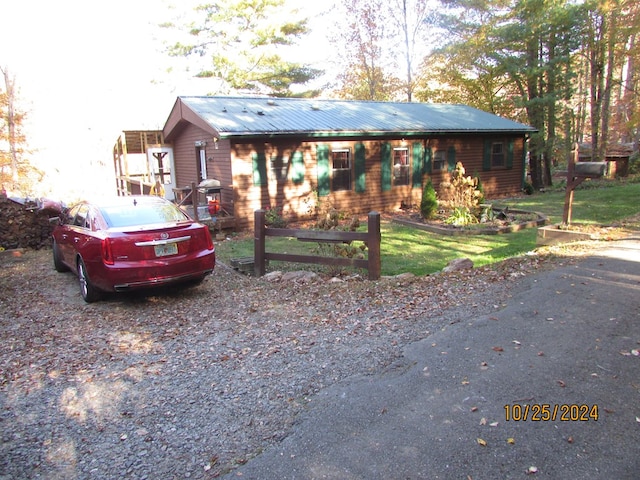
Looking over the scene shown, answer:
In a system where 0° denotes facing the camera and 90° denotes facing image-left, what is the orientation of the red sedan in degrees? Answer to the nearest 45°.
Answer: approximately 135°

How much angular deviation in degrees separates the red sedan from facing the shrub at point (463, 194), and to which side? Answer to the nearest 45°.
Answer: approximately 90° to its right

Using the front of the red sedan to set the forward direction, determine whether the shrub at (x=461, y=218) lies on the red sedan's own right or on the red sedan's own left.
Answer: on the red sedan's own right

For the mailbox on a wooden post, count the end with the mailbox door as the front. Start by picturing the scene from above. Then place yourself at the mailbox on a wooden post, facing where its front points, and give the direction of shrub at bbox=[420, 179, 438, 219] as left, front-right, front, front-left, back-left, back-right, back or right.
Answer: back-left

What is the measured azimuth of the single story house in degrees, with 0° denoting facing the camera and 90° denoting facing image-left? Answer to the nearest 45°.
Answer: approximately 315°

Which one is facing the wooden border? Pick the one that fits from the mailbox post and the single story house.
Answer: the single story house

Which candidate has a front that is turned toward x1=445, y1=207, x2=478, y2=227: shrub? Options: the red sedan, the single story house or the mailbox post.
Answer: the single story house

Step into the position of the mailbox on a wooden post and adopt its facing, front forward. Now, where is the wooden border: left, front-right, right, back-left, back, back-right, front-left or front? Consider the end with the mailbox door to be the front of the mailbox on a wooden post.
back-left

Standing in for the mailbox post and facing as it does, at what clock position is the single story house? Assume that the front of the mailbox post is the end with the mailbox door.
The single story house is roughly at 7 o'clock from the mailbox post.

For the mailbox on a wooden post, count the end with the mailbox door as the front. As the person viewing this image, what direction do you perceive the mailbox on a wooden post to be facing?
facing to the right of the viewer

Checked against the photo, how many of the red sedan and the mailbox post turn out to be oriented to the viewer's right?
1

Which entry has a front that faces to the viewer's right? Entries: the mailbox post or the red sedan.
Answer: the mailbox post
